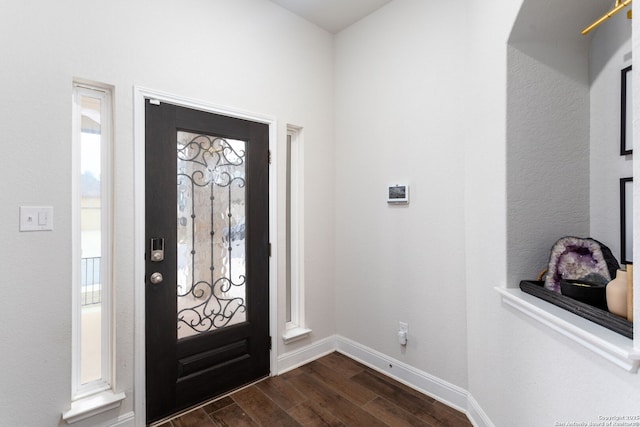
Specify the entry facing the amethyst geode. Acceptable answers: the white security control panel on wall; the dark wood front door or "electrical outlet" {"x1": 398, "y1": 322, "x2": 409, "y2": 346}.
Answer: the dark wood front door

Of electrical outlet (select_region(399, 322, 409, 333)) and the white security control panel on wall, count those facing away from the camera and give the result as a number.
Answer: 0

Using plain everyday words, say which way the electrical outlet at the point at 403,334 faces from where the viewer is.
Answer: facing the viewer and to the left of the viewer

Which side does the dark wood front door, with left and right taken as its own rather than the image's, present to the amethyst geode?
front

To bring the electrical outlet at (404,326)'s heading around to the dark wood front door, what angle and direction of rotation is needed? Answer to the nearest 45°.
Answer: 0° — it already faces it

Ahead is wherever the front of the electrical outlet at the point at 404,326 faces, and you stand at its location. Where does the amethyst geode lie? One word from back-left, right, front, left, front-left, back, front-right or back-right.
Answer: left

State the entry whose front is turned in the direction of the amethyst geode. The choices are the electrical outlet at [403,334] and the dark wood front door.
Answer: the dark wood front door

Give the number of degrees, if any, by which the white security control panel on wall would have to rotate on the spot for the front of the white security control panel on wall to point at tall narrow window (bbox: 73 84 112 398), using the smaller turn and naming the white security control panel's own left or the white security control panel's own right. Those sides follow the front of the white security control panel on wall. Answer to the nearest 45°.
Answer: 0° — it already faces it

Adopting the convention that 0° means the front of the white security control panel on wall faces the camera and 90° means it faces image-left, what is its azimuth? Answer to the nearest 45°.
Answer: approximately 45°

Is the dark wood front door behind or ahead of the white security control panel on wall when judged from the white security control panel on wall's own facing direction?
ahead

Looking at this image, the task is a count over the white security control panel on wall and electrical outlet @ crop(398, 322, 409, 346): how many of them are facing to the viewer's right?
0

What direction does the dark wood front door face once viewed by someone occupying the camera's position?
facing the viewer and to the right of the viewer

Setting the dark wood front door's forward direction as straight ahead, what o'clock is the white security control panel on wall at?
The white security control panel on wall is roughly at 11 o'clock from the dark wood front door.
